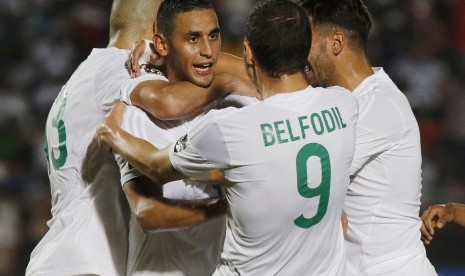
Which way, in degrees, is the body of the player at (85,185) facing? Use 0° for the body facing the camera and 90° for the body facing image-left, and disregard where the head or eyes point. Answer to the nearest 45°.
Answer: approximately 225°

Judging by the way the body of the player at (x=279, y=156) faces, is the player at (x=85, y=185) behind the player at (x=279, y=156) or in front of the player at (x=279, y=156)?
in front

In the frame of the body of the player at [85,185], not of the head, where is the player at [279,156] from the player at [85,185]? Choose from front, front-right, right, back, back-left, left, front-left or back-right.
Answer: right

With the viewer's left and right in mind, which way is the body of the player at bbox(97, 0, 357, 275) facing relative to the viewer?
facing away from the viewer and to the left of the viewer

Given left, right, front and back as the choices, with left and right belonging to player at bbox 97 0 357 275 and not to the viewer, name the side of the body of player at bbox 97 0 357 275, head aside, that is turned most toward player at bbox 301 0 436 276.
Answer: right

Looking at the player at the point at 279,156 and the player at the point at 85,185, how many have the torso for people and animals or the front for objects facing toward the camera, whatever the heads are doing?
0
